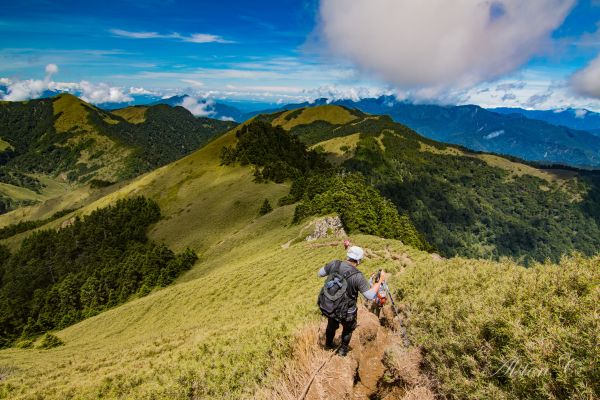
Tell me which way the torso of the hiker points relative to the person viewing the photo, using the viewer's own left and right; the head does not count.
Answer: facing away from the viewer and to the right of the viewer
